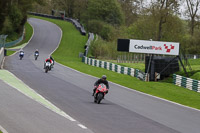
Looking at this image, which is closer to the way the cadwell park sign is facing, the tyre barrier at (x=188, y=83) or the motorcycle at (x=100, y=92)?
the motorcycle

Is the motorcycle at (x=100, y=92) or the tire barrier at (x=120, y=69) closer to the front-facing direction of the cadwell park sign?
the motorcycle

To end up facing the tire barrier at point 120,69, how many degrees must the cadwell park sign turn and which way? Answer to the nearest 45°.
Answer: approximately 135° to its right

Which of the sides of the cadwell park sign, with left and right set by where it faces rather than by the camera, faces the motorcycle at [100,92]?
front

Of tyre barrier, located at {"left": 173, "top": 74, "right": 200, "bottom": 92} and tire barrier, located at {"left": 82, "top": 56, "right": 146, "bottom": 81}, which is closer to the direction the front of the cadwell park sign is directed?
the tyre barrier

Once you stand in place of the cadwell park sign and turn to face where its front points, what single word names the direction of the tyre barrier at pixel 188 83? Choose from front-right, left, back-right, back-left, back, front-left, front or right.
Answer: front-left

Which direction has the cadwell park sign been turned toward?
toward the camera
